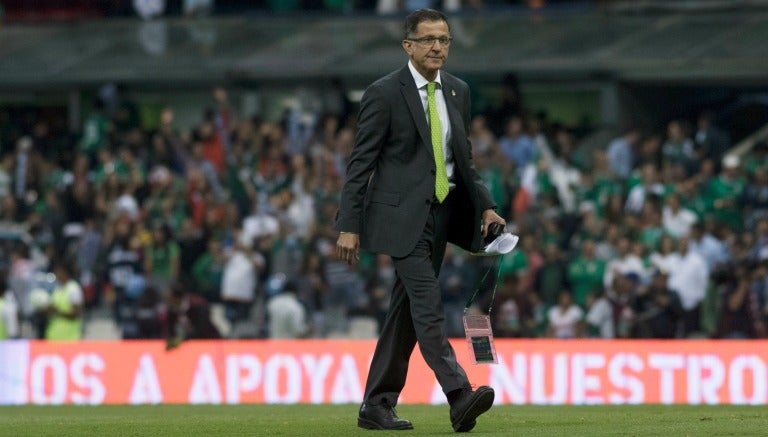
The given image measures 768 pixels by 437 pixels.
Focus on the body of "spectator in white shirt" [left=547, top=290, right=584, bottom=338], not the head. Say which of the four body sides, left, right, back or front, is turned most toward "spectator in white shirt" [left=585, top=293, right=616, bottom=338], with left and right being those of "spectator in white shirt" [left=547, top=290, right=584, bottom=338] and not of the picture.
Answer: left

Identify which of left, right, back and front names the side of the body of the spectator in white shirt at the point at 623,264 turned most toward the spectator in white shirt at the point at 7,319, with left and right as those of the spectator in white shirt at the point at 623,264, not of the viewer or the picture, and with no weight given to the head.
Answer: right

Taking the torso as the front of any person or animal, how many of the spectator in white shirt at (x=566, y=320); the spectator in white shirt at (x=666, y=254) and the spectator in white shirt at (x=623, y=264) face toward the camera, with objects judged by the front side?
3

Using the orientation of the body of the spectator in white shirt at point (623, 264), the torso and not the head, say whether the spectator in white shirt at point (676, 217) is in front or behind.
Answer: behind

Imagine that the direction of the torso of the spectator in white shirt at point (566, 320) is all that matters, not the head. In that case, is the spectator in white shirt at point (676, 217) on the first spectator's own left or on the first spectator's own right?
on the first spectator's own left

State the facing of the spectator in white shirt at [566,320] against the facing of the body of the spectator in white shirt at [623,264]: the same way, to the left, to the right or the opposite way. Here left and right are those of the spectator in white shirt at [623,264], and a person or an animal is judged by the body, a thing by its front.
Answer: the same way

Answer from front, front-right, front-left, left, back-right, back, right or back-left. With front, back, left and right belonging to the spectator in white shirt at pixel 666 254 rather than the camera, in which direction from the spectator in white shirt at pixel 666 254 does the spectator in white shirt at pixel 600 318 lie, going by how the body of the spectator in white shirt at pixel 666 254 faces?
front-right

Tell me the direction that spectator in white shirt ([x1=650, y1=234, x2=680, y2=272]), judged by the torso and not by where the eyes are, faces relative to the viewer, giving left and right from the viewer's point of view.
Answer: facing the viewer

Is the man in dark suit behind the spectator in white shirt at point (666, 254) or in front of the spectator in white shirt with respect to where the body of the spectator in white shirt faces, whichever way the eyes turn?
in front

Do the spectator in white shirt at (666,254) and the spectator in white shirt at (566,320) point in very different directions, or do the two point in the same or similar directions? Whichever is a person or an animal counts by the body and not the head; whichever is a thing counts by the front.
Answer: same or similar directions

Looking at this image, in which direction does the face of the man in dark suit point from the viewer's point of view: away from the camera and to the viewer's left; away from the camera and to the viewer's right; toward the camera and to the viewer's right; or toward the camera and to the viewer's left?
toward the camera and to the viewer's right

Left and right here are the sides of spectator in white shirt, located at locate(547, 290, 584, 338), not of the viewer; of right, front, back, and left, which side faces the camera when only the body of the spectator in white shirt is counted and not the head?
front

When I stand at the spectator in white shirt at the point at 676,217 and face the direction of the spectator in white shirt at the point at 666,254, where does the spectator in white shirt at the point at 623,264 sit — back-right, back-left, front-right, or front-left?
front-right

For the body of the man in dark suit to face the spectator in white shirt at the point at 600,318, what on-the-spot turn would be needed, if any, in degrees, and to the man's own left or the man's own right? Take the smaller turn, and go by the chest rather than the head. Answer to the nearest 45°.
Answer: approximately 135° to the man's own left

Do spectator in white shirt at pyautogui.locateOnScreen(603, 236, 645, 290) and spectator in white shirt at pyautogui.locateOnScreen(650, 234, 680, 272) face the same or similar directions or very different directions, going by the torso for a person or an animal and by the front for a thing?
same or similar directions
